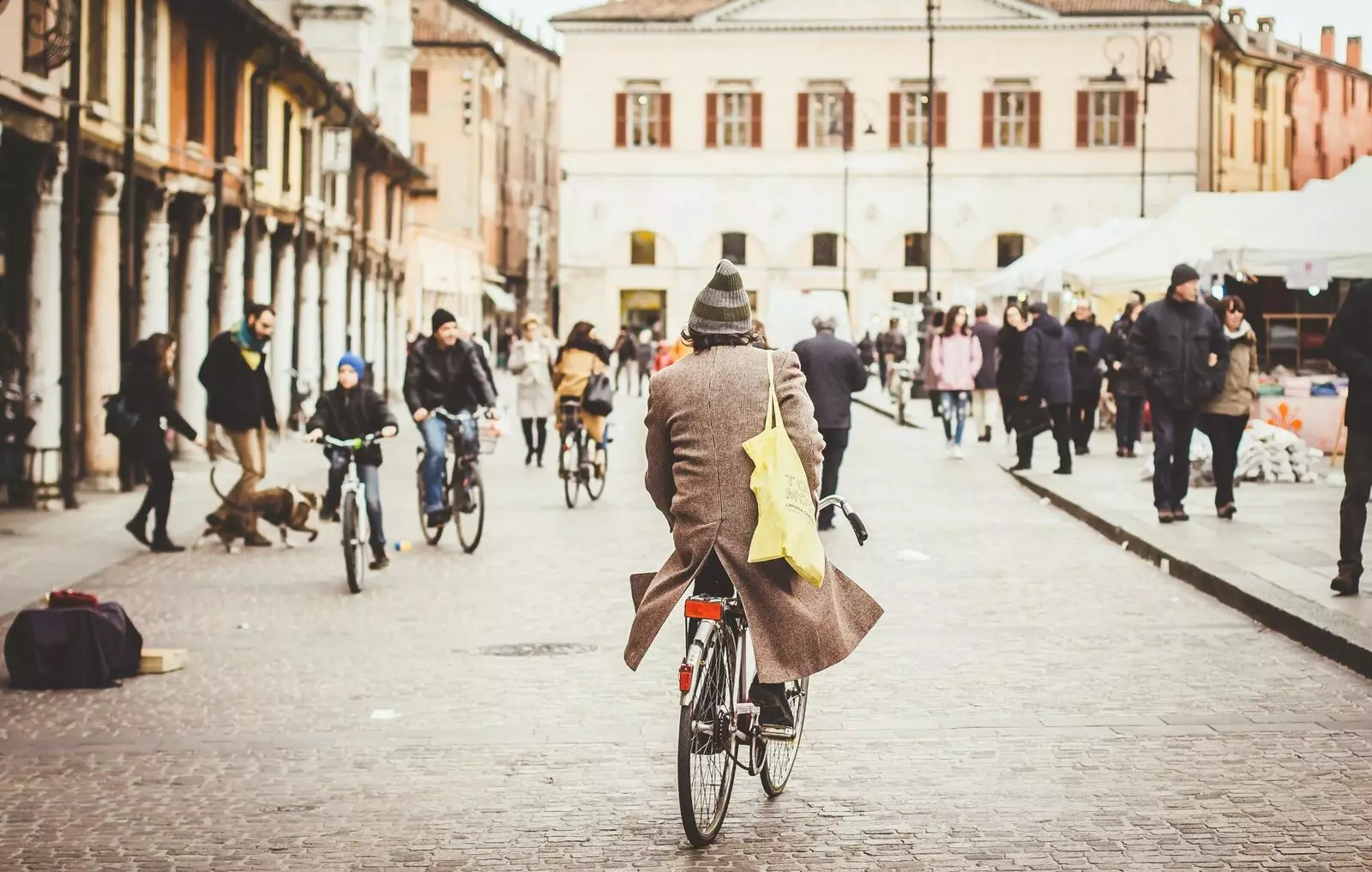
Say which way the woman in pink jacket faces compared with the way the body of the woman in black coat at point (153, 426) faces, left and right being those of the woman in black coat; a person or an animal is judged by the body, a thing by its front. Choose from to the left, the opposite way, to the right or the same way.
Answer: to the right

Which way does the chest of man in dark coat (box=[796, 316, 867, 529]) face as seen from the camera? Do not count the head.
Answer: away from the camera

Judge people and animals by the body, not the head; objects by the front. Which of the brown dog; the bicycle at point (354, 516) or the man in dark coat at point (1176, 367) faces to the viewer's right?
the brown dog

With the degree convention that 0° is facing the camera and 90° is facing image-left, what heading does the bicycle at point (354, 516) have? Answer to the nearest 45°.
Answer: approximately 0°

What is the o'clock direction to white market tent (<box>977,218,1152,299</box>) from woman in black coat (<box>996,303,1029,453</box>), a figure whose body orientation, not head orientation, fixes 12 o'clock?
The white market tent is roughly at 6 o'clock from the woman in black coat.

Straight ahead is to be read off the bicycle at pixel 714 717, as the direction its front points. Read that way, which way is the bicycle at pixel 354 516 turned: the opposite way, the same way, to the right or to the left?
the opposite way

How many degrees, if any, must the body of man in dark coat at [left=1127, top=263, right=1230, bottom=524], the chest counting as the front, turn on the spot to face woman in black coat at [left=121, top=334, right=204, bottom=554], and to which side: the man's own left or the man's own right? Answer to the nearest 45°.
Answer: approximately 90° to the man's own right

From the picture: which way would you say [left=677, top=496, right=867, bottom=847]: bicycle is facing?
away from the camera

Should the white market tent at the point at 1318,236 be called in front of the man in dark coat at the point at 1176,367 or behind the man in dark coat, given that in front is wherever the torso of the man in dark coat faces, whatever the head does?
behind

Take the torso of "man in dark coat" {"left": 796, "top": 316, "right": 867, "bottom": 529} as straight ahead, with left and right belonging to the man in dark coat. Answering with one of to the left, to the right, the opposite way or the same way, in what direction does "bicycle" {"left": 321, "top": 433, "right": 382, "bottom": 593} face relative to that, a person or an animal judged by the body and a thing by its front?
the opposite way

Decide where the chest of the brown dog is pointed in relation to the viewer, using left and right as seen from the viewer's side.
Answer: facing to the right of the viewer

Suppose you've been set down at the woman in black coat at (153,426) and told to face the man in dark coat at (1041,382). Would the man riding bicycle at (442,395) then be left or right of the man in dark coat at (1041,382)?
right

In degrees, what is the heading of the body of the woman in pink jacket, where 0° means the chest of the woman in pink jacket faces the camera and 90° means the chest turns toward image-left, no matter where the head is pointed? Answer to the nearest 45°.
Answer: approximately 0°
